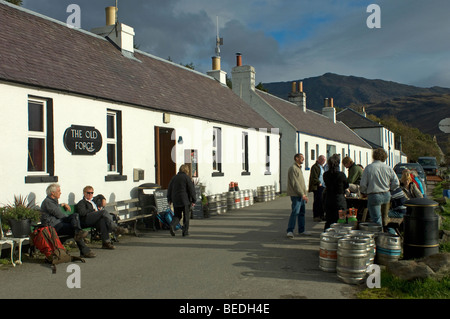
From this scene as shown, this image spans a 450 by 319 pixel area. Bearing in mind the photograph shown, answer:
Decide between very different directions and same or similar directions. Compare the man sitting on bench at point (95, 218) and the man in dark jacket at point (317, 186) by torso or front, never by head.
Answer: same or similar directions

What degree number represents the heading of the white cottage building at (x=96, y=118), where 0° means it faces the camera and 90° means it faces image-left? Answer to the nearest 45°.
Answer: approximately 315°

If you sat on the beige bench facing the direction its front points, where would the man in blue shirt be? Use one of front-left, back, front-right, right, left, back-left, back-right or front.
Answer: front

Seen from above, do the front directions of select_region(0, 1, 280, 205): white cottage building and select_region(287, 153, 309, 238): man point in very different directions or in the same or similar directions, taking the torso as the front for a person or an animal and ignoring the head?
same or similar directions

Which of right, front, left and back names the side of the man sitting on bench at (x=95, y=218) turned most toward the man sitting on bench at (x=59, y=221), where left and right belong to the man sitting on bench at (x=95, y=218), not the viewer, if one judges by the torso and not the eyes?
right

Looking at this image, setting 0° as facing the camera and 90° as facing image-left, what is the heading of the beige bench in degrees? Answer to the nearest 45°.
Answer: approximately 315°
